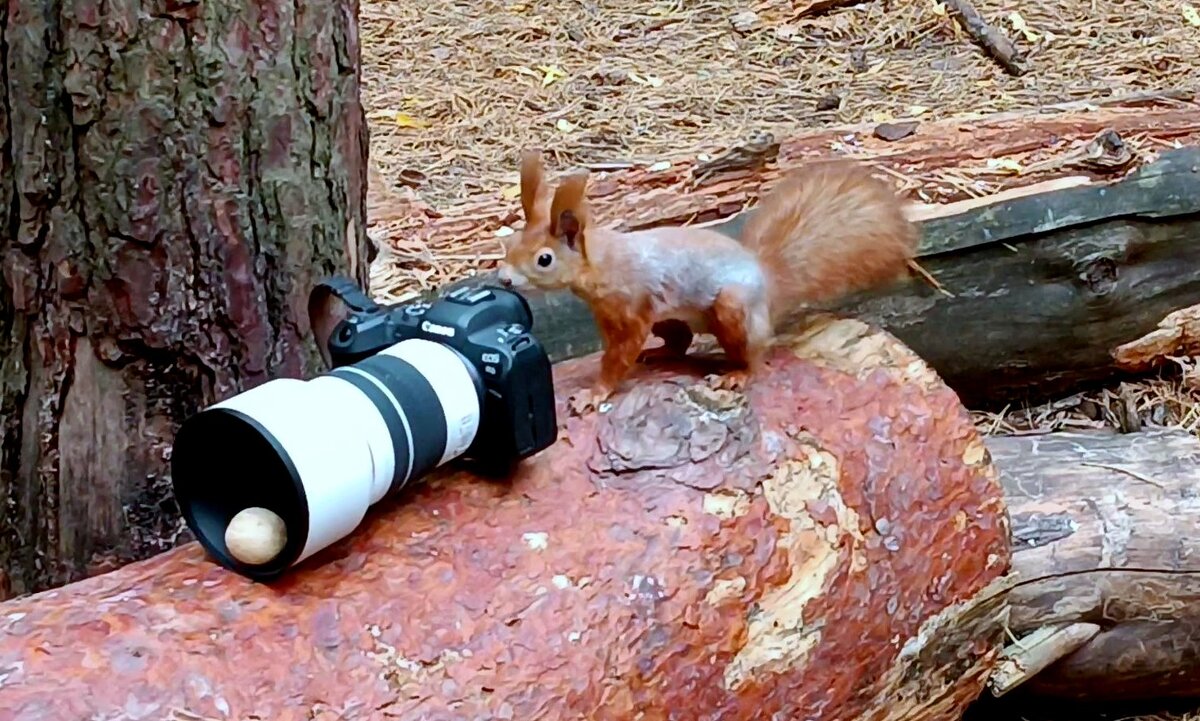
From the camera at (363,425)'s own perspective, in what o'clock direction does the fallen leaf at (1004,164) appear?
The fallen leaf is roughly at 6 o'clock from the camera.

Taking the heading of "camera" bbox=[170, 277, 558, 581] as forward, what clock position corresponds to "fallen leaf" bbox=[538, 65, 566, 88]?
The fallen leaf is roughly at 5 o'clock from the camera.

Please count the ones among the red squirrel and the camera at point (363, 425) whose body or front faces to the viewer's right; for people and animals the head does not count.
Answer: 0

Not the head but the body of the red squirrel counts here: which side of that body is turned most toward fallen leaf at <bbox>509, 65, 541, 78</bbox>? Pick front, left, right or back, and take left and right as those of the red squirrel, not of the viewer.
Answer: right

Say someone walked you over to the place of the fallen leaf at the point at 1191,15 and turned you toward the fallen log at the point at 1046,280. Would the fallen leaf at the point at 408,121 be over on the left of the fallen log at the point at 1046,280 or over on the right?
right

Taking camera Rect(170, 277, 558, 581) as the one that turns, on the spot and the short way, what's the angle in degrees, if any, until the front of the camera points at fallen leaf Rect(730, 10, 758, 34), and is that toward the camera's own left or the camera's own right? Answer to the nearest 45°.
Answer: approximately 135° to the camera's own right

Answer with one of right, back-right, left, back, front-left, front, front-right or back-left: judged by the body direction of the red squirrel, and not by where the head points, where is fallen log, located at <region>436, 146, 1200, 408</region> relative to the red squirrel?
back-right

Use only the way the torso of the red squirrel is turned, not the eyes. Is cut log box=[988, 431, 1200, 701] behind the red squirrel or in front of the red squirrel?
behind

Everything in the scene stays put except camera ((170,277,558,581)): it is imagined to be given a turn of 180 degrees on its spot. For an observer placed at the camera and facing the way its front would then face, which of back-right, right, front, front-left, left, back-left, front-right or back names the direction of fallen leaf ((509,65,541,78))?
front-left

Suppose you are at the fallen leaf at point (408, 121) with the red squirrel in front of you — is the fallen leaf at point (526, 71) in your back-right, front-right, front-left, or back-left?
back-left

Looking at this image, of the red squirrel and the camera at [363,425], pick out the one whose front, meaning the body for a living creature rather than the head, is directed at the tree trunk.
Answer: the red squirrel

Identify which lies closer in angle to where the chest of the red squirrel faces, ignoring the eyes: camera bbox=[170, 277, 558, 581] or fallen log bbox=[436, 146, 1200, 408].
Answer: the camera

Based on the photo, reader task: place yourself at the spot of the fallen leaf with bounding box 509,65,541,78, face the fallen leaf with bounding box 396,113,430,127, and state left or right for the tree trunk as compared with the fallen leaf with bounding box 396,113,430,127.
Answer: left

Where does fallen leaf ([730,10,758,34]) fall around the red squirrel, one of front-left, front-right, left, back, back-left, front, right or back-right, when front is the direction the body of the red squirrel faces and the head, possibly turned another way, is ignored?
right

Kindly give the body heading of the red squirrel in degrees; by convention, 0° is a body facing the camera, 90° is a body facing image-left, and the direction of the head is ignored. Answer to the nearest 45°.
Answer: approximately 90°

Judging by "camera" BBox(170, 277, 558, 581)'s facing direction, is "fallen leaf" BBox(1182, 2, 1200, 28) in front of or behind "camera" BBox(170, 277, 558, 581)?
behind

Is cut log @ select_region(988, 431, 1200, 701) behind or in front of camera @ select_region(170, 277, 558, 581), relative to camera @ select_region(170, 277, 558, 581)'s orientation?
behind
